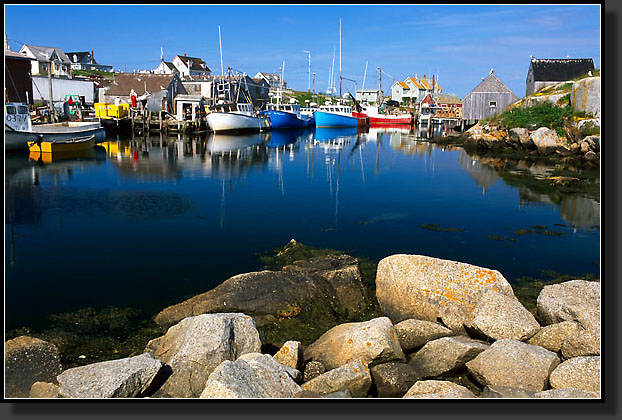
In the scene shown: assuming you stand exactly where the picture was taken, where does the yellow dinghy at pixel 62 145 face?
facing to the right of the viewer

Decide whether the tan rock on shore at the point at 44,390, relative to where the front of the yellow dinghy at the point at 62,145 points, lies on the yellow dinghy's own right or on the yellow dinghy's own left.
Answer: on the yellow dinghy's own right

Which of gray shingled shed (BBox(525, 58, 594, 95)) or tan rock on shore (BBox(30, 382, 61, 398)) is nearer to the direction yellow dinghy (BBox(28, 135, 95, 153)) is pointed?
the gray shingled shed

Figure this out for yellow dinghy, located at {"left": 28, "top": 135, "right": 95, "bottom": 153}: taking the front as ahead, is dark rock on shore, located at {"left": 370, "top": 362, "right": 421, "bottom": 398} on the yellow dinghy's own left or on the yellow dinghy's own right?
on the yellow dinghy's own right

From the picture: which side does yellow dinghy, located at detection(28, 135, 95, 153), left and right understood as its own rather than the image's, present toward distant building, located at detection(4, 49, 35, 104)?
left

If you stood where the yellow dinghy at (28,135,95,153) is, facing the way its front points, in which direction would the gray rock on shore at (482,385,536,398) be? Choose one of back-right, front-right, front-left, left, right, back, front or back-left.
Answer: right

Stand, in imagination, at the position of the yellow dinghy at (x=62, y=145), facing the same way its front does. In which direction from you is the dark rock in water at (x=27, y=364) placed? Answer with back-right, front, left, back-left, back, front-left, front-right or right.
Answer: right

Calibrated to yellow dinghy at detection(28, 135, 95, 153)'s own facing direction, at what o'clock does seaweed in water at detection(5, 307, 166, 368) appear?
The seaweed in water is roughly at 3 o'clock from the yellow dinghy.

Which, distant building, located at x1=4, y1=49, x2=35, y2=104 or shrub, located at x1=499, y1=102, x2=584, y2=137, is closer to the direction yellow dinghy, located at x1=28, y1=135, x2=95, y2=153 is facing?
the shrub

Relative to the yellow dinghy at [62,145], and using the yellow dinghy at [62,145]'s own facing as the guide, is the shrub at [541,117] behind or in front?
in front

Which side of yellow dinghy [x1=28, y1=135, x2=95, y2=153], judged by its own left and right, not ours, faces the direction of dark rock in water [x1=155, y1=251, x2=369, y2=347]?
right

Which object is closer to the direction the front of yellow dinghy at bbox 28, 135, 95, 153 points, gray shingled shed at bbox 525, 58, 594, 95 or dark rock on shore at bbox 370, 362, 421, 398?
the gray shingled shed

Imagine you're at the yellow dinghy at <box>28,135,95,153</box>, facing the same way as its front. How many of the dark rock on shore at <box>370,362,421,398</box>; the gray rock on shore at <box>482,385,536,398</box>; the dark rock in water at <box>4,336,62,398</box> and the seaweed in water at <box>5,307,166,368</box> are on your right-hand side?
4

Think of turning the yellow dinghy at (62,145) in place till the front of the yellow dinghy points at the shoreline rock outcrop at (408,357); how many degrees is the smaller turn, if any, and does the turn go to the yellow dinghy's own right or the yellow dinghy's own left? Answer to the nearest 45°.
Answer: approximately 90° to the yellow dinghy's own right
